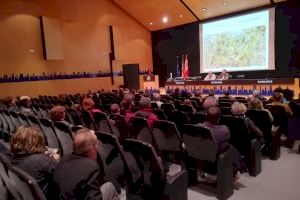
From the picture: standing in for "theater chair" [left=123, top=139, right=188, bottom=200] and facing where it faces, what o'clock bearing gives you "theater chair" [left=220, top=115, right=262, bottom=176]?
"theater chair" [left=220, top=115, right=262, bottom=176] is roughly at 12 o'clock from "theater chair" [left=123, top=139, right=188, bottom=200].

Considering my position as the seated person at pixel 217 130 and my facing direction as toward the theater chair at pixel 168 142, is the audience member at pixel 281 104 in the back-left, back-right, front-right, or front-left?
back-right

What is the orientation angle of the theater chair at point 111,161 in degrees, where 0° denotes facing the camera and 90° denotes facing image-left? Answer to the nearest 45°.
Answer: approximately 225°

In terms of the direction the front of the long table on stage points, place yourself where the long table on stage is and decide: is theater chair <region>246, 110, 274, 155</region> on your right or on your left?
on your left

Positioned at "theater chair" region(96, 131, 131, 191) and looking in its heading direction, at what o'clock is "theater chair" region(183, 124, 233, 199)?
"theater chair" region(183, 124, 233, 199) is roughly at 1 o'clock from "theater chair" region(96, 131, 131, 191).

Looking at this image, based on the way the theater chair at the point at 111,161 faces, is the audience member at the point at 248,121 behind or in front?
in front

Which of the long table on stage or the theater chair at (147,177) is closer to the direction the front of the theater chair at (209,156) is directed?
the long table on stage

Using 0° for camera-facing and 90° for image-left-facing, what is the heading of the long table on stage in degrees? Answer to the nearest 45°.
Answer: approximately 45°

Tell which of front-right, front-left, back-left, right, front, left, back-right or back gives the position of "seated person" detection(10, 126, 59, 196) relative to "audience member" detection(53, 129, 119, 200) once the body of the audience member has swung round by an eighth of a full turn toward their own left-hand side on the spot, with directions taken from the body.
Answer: front-left

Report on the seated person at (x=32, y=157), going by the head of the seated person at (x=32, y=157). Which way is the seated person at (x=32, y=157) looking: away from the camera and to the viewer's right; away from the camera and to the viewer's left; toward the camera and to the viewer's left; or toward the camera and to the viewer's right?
away from the camera and to the viewer's right

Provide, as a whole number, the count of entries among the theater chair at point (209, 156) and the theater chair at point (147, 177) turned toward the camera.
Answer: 0

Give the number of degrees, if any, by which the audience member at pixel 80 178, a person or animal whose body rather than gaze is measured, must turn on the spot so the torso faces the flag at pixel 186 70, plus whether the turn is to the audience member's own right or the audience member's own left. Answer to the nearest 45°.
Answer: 0° — they already face it

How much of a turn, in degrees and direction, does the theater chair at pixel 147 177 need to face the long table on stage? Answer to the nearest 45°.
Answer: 0° — it already faces it

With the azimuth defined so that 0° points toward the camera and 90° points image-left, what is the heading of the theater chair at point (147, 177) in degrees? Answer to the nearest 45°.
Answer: approximately 225°

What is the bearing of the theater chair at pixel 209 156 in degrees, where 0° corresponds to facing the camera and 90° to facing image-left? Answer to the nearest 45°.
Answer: approximately 225°
